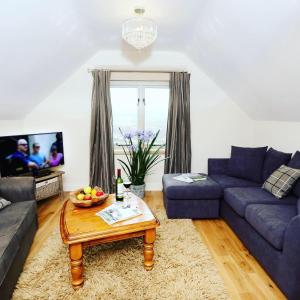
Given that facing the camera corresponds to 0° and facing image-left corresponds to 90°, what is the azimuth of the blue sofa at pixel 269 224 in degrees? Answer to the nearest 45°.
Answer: approximately 45°

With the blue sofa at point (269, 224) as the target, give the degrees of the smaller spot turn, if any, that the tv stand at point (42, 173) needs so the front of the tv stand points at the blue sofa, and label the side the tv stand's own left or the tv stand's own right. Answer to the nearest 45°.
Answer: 0° — it already faces it

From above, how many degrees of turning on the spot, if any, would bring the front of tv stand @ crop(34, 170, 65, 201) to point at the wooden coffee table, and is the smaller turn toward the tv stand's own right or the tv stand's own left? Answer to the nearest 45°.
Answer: approximately 45° to the tv stand's own right

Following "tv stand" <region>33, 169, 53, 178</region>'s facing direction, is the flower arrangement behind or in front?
in front

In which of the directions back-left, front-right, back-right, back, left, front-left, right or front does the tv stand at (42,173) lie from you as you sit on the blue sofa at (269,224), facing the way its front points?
front-right

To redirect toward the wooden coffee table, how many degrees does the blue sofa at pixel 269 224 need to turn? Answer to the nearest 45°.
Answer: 0° — it already faces it

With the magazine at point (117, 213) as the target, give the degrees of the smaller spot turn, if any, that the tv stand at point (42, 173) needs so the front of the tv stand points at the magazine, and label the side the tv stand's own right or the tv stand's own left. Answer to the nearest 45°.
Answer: approximately 45° to the tv stand's own right

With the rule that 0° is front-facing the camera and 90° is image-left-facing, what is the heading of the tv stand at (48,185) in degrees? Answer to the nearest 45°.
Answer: approximately 315°

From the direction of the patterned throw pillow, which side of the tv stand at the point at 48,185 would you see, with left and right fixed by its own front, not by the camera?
front

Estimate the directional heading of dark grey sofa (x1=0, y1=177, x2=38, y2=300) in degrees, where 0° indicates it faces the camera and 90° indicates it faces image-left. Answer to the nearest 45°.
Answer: approximately 315°

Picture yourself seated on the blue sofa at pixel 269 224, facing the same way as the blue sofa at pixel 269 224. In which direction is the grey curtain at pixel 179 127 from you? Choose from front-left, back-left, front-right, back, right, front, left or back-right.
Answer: right

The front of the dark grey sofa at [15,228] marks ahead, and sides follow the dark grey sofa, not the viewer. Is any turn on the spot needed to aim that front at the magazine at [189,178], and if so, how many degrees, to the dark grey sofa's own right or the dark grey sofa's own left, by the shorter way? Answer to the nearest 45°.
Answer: approximately 45° to the dark grey sofa's own left

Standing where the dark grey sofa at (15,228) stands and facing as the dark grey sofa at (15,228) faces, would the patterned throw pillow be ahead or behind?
ahead

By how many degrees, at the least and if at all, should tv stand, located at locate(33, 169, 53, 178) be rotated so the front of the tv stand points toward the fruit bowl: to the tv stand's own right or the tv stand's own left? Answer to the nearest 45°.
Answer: approximately 45° to the tv stand's own right

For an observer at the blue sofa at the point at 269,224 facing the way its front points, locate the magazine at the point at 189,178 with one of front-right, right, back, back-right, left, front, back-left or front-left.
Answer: right
